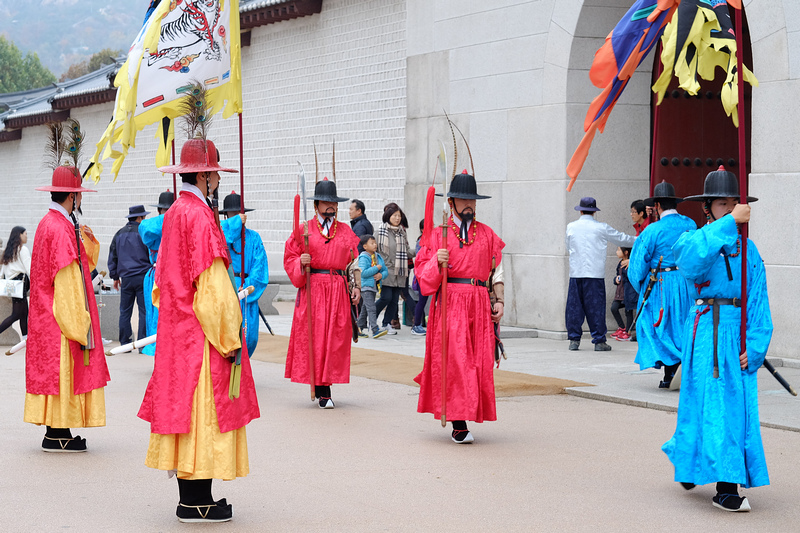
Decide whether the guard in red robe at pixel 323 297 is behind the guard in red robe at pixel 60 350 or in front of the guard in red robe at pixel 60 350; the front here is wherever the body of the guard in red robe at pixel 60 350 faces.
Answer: in front

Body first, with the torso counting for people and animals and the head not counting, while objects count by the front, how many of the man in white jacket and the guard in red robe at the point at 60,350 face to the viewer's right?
1

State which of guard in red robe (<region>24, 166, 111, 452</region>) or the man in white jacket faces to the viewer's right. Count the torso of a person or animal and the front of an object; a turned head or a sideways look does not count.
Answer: the guard in red robe

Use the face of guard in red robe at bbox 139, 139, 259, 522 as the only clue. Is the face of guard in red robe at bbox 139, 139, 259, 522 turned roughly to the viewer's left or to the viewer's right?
to the viewer's right

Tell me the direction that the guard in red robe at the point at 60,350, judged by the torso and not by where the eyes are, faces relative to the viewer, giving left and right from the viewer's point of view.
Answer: facing to the right of the viewer

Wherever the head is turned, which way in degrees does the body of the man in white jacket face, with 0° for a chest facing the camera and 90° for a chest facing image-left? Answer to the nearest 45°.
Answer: approximately 180°

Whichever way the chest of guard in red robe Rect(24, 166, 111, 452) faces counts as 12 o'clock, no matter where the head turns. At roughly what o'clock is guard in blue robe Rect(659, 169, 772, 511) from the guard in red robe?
The guard in blue robe is roughly at 1 o'clock from the guard in red robe.

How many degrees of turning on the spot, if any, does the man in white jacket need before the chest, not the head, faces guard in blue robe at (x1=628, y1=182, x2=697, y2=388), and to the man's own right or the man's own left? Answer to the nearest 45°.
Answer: approximately 180°
